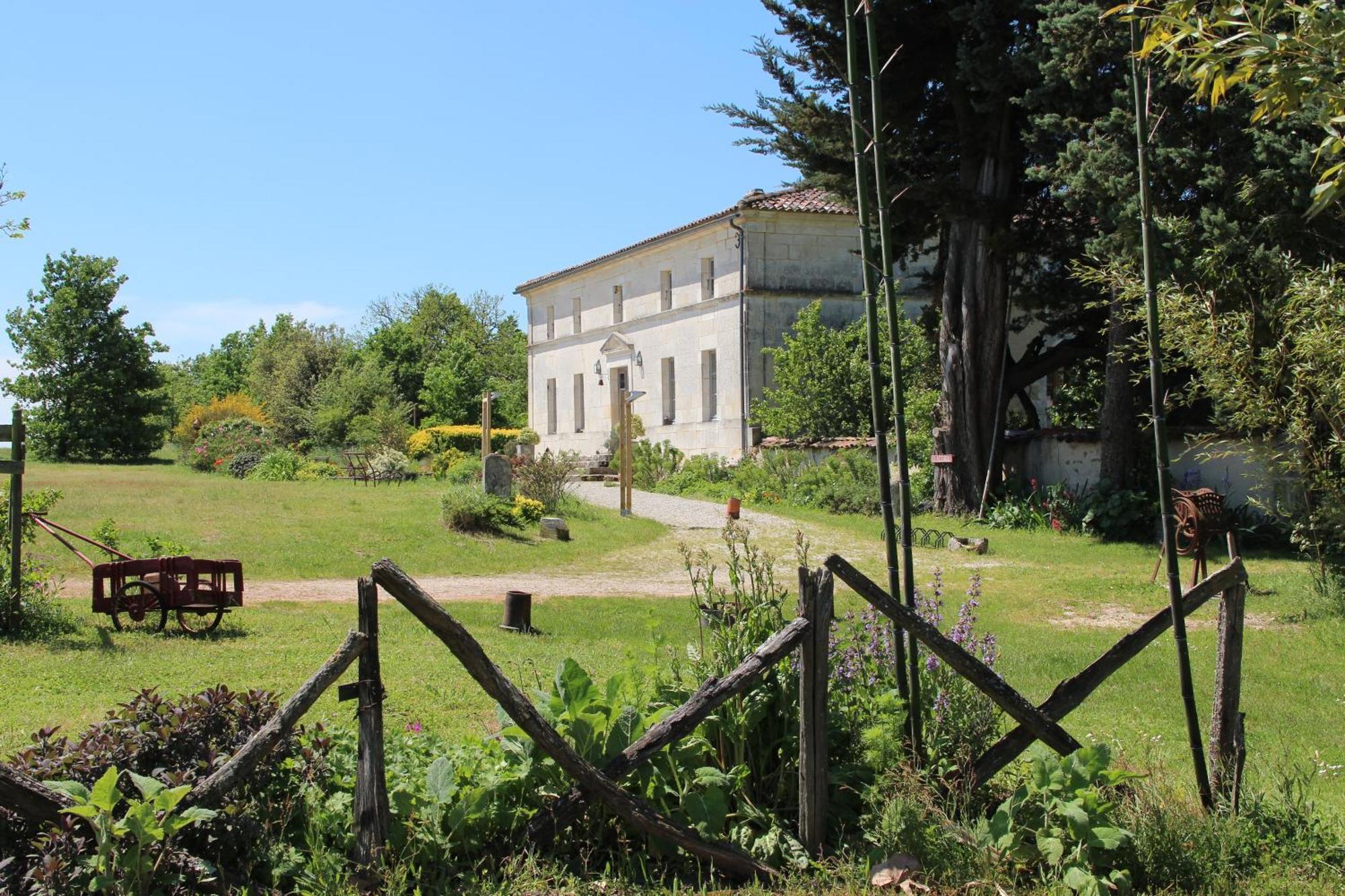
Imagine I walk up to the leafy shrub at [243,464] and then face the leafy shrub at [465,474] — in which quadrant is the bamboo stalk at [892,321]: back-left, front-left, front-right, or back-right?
front-right

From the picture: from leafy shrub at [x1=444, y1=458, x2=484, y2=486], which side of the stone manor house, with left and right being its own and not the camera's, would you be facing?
front

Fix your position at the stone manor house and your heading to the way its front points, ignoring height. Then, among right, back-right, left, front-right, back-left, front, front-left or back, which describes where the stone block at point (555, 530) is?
front-left

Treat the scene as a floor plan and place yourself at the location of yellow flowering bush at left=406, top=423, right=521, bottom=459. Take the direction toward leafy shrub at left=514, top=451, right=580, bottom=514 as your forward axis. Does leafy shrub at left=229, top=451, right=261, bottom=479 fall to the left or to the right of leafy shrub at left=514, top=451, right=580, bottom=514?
right

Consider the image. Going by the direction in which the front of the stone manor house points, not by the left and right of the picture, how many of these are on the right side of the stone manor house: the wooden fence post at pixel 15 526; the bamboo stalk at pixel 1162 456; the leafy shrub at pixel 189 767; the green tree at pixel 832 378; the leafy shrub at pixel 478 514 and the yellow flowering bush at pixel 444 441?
1

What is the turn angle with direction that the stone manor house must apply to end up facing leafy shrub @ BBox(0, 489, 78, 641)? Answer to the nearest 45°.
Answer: approximately 45° to its left

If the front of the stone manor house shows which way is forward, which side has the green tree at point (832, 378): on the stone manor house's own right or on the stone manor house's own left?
on the stone manor house's own left

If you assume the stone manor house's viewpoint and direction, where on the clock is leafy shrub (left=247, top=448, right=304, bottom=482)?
The leafy shrub is roughly at 1 o'clock from the stone manor house.

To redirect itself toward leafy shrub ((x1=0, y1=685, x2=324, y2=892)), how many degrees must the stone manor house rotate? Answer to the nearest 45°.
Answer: approximately 45° to its left

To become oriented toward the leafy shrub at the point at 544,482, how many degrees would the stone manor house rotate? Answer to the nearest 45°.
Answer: approximately 45° to its left

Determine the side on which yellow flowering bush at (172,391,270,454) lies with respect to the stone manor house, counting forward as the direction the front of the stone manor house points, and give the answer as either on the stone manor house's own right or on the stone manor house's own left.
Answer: on the stone manor house's own right

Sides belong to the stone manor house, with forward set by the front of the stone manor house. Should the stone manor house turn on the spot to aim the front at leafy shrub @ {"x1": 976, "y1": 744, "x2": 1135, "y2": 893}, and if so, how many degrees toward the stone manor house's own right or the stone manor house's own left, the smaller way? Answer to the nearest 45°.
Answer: approximately 45° to the stone manor house's own left

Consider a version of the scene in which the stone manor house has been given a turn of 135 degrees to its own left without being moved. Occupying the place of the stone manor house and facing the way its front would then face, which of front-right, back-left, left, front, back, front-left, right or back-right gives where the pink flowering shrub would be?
back

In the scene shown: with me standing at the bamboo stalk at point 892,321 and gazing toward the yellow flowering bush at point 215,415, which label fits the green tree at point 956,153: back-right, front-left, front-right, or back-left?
front-right

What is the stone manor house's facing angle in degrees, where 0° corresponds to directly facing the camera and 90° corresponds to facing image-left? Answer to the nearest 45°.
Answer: approximately 45°
